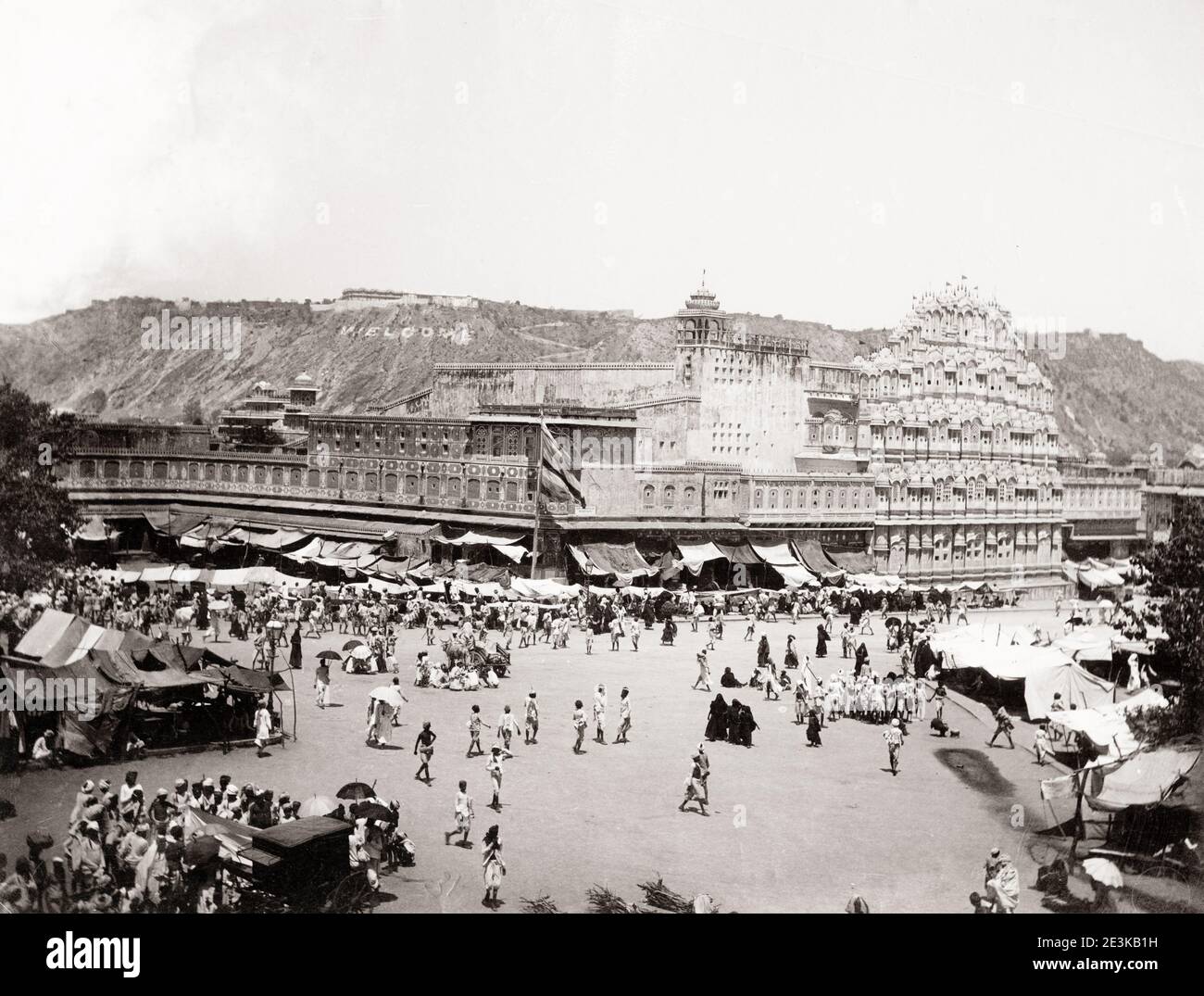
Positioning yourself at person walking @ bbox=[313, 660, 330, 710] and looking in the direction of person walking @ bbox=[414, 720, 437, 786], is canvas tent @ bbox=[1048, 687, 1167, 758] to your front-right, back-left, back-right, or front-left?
front-left

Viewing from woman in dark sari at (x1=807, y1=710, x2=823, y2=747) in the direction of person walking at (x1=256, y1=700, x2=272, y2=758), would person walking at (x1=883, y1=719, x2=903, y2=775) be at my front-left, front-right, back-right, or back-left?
back-left

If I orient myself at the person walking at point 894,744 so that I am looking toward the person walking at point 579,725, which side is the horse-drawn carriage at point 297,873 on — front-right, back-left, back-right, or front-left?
front-left

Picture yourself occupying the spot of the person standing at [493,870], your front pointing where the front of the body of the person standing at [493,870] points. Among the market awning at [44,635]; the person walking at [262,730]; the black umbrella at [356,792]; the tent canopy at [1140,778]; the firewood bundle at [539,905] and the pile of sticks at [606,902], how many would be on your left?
3

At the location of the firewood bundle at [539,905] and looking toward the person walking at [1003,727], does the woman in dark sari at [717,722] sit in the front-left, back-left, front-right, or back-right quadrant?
front-left
